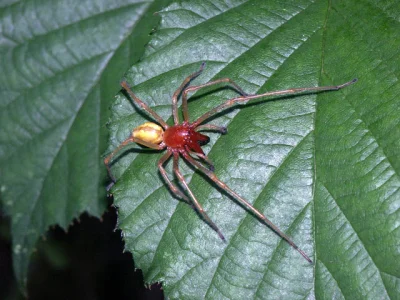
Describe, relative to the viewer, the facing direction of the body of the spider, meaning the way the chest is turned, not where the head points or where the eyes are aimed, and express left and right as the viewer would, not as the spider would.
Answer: facing to the right of the viewer
